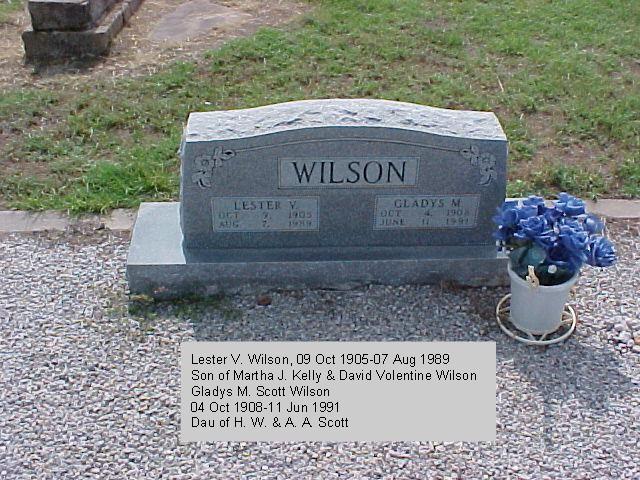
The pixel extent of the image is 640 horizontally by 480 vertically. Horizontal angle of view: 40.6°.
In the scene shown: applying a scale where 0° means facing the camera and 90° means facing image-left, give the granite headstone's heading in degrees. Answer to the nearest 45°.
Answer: approximately 0°

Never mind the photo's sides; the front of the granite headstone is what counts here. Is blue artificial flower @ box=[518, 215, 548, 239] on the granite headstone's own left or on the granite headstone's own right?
on the granite headstone's own left

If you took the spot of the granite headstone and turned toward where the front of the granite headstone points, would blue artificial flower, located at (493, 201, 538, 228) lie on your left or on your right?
on your left

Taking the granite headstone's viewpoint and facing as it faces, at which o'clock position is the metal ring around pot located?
The metal ring around pot is roughly at 10 o'clock from the granite headstone.

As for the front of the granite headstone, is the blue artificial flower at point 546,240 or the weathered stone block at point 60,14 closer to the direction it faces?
the blue artificial flower

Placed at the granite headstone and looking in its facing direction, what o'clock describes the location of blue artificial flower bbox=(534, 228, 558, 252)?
The blue artificial flower is roughly at 10 o'clock from the granite headstone.

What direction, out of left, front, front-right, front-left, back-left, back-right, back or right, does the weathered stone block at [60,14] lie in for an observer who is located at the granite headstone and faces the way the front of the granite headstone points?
back-right

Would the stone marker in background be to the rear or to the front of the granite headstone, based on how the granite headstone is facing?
to the rear

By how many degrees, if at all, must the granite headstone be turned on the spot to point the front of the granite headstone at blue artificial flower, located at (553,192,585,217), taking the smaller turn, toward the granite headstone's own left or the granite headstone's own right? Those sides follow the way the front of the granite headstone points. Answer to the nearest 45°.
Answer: approximately 90° to the granite headstone's own left

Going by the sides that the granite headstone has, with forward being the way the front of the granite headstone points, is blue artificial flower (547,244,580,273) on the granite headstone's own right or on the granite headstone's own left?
on the granite headstone's own left

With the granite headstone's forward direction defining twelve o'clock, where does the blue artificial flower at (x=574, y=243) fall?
The blue artificial flower is roughly at 10 o'clock from the granite headstone.

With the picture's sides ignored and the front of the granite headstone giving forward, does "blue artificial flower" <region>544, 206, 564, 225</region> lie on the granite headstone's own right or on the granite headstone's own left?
on the granite headstone's own left
